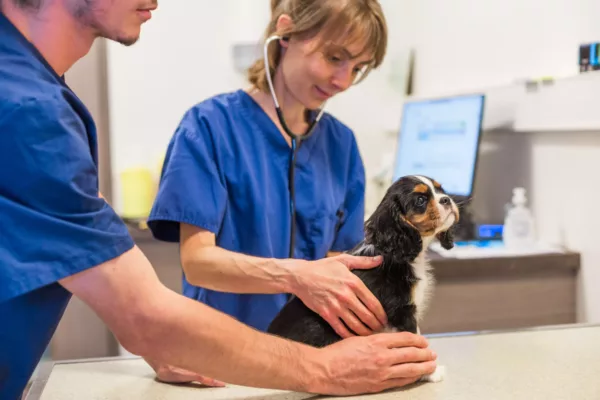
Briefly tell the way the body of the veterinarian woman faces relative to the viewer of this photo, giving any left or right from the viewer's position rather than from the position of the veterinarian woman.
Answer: facing the viewer and to the right of the viewer

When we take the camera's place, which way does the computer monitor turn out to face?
facing the viewer and to the left of the viewer

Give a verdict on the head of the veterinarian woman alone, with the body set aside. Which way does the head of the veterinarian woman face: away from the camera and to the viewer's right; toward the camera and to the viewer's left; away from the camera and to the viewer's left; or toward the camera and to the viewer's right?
toward the camera and to the viewer's right

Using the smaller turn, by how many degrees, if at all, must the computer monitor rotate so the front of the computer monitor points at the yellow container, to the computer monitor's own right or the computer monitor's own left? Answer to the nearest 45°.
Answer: approximately 45° to the computer monitor's own right

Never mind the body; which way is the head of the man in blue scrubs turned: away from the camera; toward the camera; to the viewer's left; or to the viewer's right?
to the viewer's right

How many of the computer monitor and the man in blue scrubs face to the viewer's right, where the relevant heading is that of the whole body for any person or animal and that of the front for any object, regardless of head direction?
1

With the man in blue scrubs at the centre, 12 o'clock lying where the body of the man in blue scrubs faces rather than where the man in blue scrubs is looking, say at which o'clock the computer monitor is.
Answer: The computer monitor is roughly at 10 o'clock from the man in blue scrubs.

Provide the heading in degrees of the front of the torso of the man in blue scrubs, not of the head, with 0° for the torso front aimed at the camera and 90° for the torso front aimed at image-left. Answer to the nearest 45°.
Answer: approximately 270°

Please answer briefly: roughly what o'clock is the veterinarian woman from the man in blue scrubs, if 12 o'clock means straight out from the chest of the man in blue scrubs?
The veterinarian woman is roughly at 10 o'clock from the man in blue scrubs.

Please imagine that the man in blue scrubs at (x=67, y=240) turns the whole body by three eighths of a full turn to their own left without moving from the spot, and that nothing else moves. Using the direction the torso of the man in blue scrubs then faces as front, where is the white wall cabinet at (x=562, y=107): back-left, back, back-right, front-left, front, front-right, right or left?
right

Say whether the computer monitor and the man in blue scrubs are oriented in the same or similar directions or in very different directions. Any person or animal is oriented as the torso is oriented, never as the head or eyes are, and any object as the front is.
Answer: very different directions

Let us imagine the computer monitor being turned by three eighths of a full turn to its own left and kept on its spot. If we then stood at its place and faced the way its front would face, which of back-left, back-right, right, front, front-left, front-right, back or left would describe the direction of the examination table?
right

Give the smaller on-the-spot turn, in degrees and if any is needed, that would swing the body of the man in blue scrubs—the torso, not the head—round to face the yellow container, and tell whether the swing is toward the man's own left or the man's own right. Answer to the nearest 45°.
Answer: approximately 90° to the man's own left
